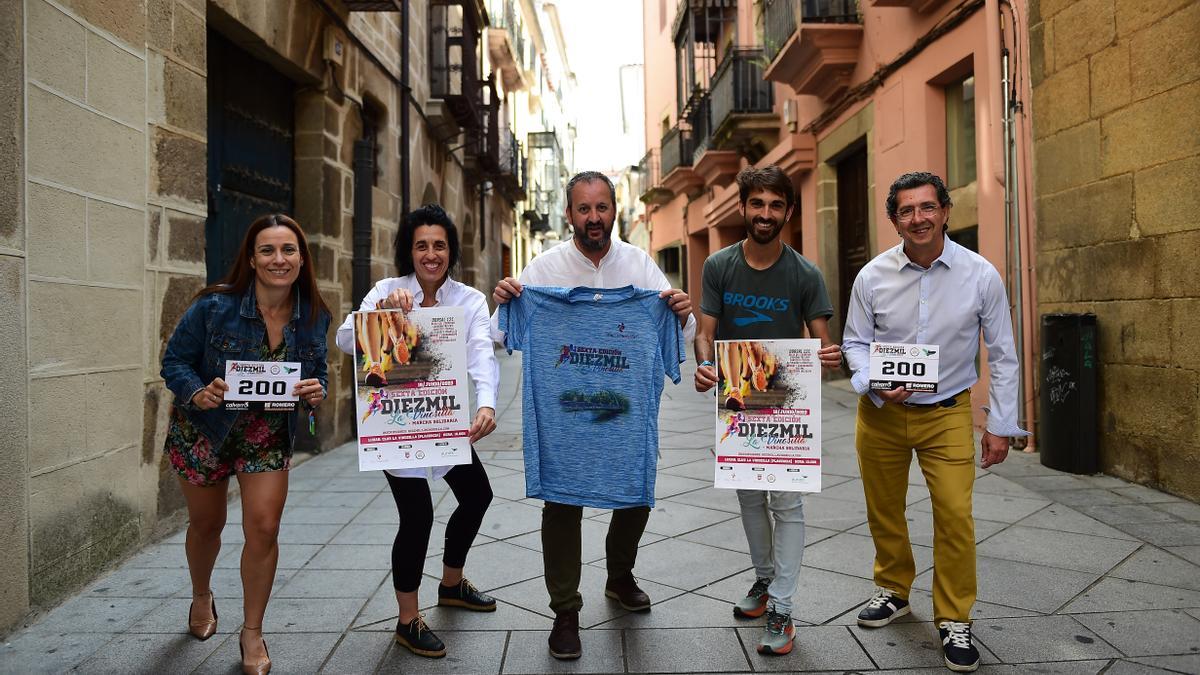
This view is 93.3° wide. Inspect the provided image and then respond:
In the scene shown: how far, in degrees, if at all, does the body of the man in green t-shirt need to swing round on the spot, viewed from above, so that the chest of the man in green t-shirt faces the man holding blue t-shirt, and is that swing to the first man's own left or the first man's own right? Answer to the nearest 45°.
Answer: approximately 45° to the first man's own right

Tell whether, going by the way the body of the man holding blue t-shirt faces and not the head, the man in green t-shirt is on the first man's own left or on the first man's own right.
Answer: on the first man's own left

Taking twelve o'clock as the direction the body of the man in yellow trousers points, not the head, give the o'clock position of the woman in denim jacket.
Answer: The woman in denim jacket is roughly at 2 o'clock from the man in yellow trousers.

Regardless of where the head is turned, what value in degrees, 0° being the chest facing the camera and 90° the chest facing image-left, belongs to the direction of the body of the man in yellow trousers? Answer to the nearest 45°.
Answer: approximately 0°

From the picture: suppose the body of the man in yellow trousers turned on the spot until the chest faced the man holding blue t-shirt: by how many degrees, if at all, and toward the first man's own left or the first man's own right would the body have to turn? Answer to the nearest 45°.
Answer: approximately 45° to the first man's own right

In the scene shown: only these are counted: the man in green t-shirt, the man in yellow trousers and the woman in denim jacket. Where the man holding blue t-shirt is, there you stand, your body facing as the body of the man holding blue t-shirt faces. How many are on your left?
2

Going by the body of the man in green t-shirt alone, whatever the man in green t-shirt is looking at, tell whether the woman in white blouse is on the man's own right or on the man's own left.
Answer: on the man's own right

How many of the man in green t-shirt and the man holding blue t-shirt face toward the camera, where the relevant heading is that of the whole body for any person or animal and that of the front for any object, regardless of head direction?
2

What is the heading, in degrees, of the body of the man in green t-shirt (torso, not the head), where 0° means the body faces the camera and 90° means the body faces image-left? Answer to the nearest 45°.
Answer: approximately 0°
